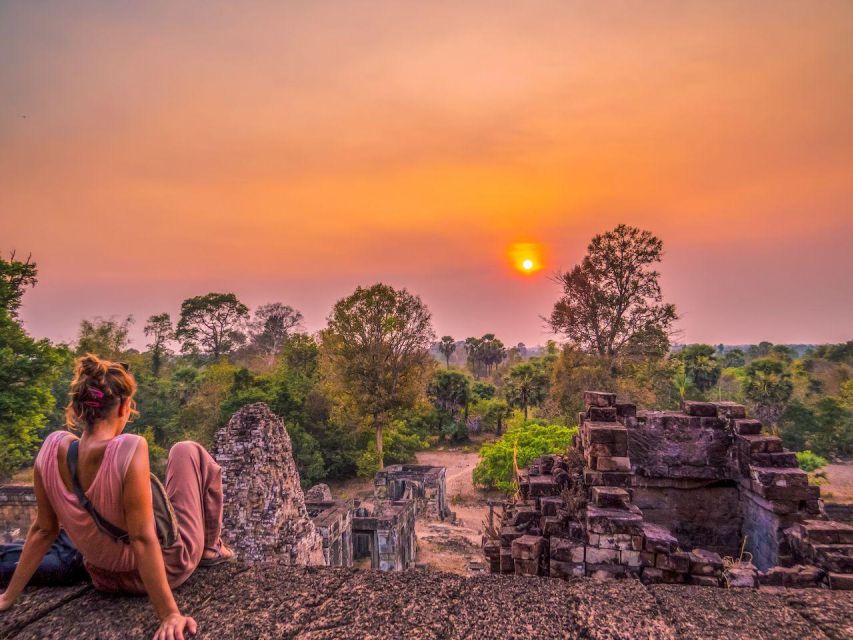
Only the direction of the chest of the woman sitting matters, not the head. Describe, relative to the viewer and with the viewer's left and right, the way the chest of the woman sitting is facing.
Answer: facing away from the viewer and to the right of the viewer

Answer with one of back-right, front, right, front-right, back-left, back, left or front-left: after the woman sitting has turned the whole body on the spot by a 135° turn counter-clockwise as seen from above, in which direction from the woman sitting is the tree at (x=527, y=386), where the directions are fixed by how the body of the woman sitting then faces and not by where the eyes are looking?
back-right

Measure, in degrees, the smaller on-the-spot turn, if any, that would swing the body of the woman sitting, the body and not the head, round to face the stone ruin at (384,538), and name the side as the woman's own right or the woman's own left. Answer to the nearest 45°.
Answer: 0° — they already face it

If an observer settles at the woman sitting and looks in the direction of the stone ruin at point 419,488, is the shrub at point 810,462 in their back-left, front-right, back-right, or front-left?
front-right

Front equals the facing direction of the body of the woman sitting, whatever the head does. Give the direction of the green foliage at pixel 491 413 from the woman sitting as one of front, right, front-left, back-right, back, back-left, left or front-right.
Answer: front

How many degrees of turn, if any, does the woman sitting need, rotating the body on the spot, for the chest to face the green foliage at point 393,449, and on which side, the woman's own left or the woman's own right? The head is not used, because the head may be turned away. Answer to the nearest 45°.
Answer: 0° — they already face it

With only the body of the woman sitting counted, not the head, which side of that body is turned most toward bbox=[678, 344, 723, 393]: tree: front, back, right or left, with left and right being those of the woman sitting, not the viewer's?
front

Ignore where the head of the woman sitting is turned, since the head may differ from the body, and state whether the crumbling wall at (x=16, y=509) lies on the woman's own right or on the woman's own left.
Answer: on the woman's own left

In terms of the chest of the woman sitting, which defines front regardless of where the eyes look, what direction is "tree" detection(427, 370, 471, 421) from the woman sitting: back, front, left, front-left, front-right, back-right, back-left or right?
front

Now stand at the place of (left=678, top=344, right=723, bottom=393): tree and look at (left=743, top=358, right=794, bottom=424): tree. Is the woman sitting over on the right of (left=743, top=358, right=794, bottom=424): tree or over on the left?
right

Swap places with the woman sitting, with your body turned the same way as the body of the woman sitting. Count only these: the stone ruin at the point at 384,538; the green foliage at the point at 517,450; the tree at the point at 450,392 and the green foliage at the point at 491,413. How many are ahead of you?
4

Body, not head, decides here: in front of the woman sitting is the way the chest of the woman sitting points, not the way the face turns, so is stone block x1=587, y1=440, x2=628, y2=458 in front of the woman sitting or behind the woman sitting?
in front

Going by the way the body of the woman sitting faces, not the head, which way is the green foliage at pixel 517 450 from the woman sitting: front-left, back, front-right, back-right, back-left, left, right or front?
front

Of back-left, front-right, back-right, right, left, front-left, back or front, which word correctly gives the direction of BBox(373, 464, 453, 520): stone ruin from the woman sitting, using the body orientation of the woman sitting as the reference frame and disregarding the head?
front
